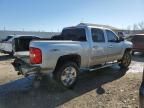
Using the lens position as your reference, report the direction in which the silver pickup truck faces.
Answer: facing away from the viewer and to the right of the viewer

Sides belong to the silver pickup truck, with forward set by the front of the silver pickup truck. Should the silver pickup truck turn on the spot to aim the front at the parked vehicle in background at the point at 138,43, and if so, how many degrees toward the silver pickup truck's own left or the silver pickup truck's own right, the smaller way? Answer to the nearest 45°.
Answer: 0° — it already faces it
